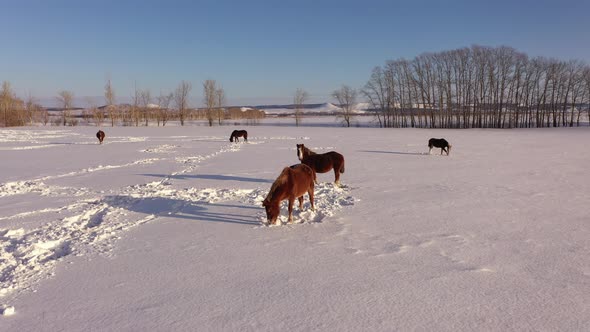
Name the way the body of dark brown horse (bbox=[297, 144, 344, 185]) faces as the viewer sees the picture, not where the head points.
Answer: to the viewer's left

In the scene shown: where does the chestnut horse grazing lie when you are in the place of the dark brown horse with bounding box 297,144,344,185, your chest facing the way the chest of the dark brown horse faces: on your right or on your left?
on your left

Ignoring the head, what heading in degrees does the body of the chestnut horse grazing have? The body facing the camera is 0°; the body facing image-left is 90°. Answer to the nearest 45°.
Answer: approximately 45°

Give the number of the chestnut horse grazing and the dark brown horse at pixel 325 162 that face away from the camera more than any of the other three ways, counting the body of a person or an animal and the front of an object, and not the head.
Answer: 0

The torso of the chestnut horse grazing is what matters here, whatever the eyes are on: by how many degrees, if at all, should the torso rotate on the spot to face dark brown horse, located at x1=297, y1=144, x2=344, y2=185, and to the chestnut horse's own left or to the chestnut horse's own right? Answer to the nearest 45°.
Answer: approximately 135° to the chestnut horse's own right
